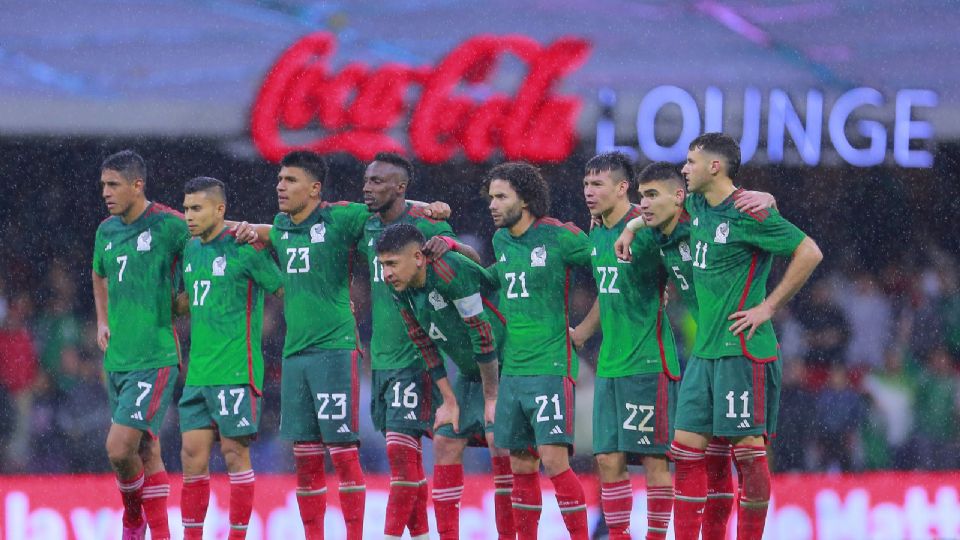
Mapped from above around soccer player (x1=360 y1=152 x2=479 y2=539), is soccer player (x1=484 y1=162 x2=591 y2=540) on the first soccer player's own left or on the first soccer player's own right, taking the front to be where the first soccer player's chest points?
on the first soccer player's own left

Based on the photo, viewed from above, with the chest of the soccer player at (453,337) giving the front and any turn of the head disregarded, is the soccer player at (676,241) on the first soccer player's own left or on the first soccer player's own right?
on the first soccer player's own left

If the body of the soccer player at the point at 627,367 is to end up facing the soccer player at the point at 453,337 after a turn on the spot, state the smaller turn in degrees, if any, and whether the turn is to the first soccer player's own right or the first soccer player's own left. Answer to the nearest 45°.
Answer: approximately 45° to the first soccer player's own right

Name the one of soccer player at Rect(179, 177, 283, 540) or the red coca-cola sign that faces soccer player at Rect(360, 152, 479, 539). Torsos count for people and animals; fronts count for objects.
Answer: the red coca-cola sign

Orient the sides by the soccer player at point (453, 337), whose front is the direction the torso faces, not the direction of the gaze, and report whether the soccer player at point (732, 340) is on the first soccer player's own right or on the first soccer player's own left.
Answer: on the first soccer player's own left

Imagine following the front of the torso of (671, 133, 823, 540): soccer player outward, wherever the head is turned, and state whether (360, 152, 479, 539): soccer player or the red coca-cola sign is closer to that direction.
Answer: the soccer player

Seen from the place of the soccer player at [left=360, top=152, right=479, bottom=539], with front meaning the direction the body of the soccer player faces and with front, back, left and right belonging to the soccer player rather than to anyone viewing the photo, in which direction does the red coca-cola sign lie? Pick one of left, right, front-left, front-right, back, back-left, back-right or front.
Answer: back-right

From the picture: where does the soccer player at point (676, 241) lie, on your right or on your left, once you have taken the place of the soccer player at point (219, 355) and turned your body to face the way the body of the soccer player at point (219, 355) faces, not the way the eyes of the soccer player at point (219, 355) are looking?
on your left
